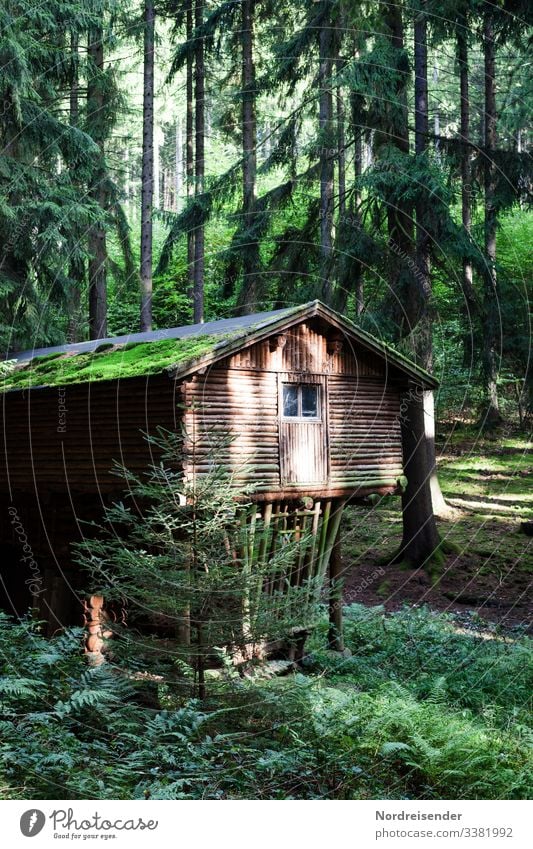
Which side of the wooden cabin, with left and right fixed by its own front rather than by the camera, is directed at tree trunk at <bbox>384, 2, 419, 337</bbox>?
left

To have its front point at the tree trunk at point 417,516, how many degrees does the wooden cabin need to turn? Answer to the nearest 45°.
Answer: approximately 90° to its left

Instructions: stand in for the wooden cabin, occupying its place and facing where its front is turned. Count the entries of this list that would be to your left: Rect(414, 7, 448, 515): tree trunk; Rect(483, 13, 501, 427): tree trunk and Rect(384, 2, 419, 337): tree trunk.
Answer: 3

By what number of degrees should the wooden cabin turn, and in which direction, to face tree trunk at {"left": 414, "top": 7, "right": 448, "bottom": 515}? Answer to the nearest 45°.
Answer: approximately 90° to its left

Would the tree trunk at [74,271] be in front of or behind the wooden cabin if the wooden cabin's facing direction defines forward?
behind

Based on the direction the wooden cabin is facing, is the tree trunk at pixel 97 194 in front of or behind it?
behind

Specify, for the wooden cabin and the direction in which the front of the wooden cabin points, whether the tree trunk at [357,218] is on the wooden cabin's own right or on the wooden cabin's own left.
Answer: on the wooden cabin's own left

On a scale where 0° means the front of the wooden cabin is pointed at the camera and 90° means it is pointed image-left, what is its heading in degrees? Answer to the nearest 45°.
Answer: approximately 315°

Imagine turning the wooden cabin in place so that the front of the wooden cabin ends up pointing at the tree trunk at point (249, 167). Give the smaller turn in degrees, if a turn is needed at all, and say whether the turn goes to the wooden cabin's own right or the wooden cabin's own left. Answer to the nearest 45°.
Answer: approximately 135° to the wooden cabin's own left

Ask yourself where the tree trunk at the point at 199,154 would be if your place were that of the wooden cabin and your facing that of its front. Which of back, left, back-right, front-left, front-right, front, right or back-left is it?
back-left
